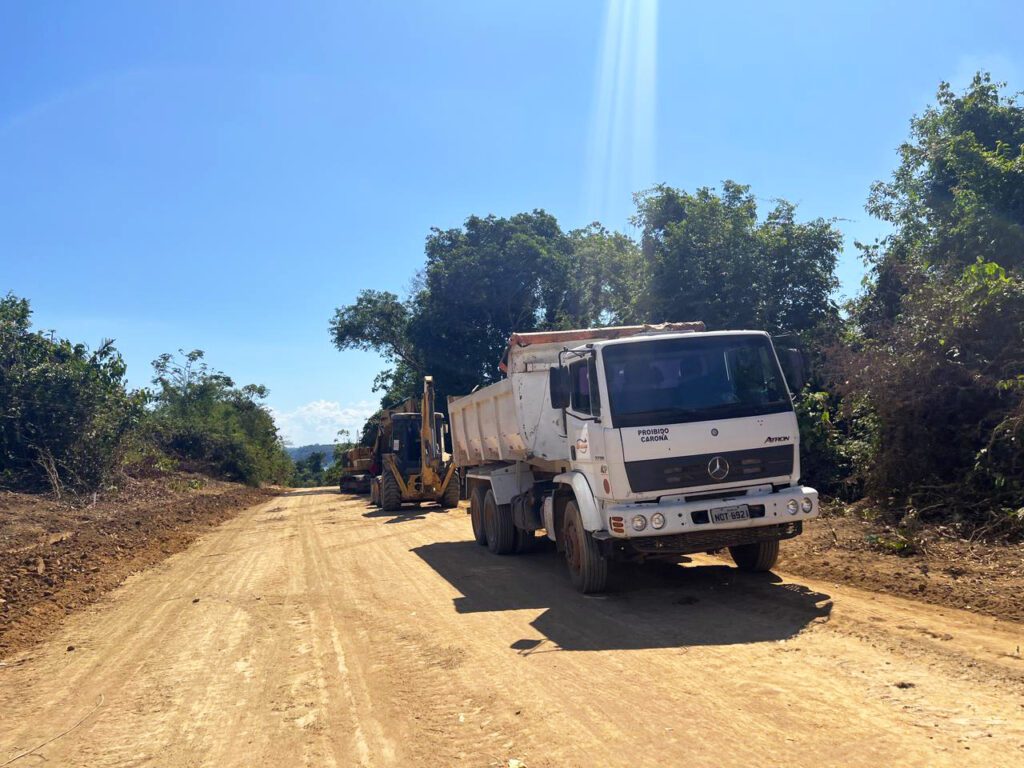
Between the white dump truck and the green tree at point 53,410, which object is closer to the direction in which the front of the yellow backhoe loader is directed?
the green tree

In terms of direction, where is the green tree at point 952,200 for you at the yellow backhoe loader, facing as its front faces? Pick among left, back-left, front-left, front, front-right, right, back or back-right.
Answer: back-right

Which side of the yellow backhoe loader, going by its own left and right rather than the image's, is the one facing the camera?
back

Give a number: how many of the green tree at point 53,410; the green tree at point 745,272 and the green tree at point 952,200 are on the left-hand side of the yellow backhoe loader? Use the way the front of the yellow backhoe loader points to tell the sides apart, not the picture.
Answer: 1

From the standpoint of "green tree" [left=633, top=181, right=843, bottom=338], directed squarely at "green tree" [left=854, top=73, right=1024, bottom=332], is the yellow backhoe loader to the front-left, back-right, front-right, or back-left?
back-right

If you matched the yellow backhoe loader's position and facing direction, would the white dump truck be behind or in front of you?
behind

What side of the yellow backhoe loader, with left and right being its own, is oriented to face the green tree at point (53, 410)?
left

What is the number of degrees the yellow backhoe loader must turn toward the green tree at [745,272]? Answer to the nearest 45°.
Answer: approximately 135° to its right
